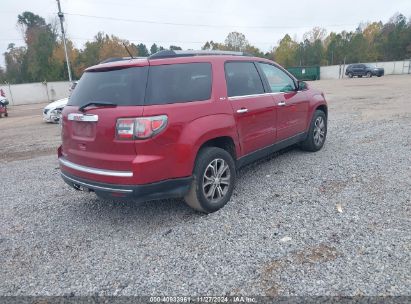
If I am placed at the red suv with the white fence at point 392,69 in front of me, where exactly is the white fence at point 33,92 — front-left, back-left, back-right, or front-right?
front-left

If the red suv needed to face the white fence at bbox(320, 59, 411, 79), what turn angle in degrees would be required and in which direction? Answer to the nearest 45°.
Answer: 0° — it already faces it

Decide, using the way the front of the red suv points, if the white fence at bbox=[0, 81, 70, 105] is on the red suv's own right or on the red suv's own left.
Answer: on the red suv's own left

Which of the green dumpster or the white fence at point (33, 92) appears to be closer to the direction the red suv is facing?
the green dumpster

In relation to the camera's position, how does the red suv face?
facing away from the viewer and to the right of the viewer

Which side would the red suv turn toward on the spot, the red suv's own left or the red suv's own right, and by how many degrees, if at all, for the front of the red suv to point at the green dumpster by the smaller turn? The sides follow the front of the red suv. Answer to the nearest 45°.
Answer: approximately 45° to the red suv's own left

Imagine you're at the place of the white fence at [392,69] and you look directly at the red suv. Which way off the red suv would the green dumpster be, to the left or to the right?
right
